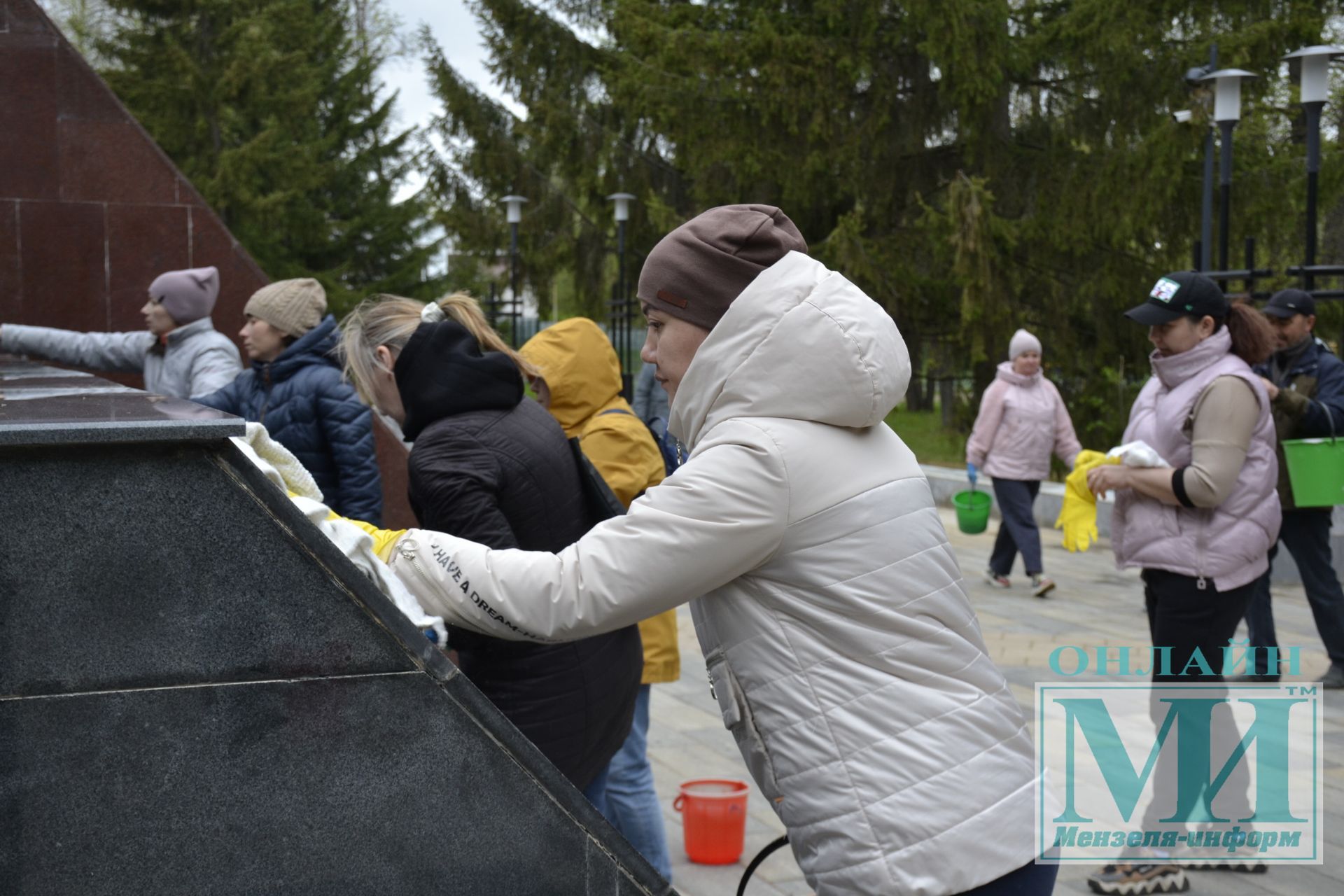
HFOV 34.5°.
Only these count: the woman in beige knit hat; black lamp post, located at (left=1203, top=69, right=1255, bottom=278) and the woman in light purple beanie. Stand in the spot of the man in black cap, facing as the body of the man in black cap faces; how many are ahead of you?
2

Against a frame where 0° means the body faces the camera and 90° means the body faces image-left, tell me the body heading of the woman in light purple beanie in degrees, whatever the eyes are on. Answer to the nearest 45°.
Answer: approximately 90°

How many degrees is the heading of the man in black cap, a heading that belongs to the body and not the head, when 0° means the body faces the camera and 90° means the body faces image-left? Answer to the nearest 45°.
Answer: approximately 45°

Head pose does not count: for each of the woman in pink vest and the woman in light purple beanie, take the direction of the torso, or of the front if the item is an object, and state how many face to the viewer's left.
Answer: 2

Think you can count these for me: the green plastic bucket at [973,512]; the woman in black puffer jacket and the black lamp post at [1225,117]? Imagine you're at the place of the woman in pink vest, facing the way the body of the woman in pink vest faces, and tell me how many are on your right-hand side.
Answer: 2

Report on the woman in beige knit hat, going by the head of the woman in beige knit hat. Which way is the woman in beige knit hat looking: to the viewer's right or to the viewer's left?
to the viewer's left

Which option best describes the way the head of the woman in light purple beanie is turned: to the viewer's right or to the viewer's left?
to the viewer's left

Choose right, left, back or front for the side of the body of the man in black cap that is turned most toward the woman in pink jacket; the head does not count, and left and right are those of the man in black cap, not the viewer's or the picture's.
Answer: right

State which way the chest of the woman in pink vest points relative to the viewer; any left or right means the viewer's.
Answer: facing to the left of the viewer

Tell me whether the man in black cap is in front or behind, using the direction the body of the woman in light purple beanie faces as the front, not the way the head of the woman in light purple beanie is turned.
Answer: behind

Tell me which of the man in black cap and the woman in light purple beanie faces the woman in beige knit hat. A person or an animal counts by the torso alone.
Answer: the man in black cap
